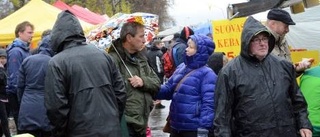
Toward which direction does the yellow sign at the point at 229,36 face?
toward the camera

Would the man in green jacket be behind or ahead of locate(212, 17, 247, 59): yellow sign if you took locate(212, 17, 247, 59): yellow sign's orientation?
ahead

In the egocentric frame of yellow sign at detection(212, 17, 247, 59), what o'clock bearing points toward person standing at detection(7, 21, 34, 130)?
The person standing is roughly at 2 o'clock from the yellow sign.

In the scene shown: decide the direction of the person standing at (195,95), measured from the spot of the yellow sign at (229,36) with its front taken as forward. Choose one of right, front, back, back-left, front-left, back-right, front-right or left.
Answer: front

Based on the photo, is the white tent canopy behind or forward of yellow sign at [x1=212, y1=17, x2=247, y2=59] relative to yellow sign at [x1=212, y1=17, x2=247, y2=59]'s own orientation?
behind

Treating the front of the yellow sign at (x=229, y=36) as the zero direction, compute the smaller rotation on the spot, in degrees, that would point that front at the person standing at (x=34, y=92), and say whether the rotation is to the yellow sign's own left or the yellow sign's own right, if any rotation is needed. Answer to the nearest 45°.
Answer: approximately 45° to the yellow sign's own right

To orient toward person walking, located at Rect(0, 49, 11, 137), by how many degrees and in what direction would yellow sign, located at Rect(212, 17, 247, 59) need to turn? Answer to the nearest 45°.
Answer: approximately 90° to its right

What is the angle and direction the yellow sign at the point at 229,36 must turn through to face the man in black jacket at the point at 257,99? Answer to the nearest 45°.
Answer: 0° — it already faces them

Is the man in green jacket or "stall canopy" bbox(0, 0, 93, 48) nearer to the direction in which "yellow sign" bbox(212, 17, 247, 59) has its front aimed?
the man in green jacket

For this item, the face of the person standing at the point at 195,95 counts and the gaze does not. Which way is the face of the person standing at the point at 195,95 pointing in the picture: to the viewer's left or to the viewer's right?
to the viewer's left

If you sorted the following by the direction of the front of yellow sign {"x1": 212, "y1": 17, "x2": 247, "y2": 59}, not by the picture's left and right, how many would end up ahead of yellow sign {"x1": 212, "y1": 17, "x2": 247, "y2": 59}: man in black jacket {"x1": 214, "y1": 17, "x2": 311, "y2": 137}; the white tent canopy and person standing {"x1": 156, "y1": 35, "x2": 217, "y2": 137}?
2

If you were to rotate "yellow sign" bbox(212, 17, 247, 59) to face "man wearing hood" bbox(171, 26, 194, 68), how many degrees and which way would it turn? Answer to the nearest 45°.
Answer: approximately 90° to its right
